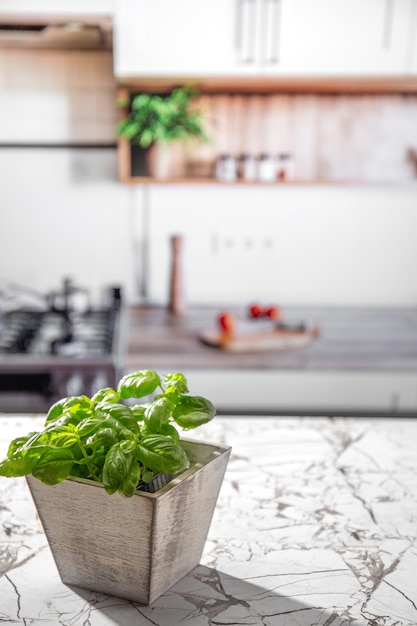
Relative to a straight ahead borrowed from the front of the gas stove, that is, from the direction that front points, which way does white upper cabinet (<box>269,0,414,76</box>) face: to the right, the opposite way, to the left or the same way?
the same way

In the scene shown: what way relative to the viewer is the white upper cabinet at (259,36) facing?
toward the camera

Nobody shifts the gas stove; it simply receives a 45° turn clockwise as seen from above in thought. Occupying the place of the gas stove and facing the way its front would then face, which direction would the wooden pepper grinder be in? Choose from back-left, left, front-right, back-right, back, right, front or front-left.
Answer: back

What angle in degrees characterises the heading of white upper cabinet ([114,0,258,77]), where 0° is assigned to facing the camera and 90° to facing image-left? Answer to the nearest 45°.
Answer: approximately 0°

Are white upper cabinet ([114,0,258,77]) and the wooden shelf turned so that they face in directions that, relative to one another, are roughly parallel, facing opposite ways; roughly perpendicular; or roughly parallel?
roughly parallel

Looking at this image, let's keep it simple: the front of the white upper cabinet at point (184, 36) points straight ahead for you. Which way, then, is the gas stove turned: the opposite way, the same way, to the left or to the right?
the same way

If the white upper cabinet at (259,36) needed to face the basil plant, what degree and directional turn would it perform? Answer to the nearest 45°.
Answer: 0° — it already faces it

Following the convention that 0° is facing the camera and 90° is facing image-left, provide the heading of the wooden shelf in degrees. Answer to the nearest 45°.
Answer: approximately 0°

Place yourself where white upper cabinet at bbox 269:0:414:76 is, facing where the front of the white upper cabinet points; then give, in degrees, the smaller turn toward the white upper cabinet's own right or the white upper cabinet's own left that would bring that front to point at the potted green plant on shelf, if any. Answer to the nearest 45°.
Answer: approximately 90° to the white upper cabinet's own right
